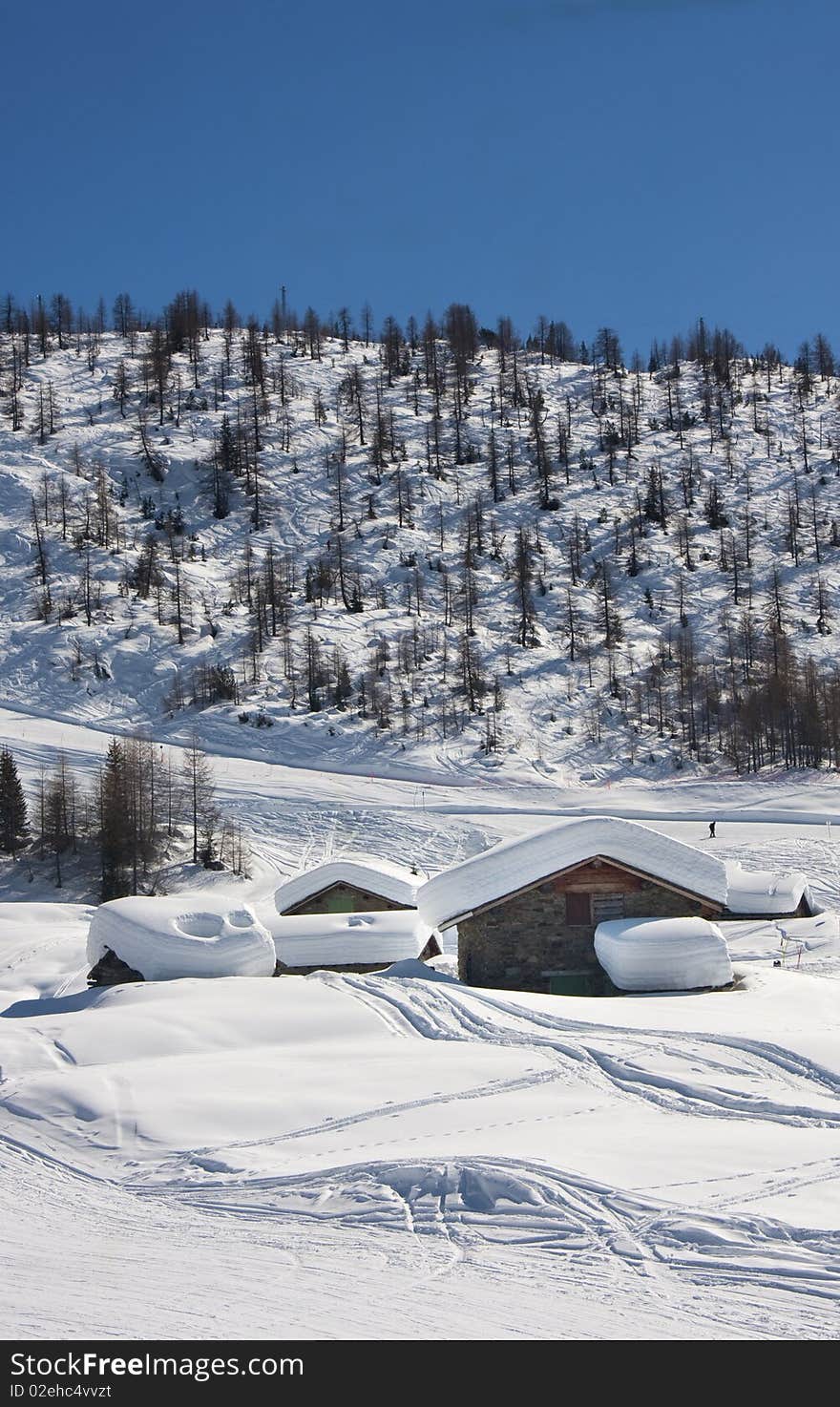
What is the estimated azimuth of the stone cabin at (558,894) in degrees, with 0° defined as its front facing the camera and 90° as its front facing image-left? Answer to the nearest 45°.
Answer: approximately 0°

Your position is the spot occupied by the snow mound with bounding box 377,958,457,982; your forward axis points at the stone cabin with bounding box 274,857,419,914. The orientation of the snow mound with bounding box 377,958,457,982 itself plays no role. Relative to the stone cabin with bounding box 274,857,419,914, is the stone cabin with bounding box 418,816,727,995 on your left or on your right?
right

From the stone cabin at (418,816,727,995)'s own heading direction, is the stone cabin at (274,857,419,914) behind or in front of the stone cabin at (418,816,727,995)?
behind

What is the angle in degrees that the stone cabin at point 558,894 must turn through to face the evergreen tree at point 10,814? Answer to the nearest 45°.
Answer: approximately 135° to its right

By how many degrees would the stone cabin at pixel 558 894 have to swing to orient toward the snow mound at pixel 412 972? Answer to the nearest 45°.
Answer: approximately 45° to its right
